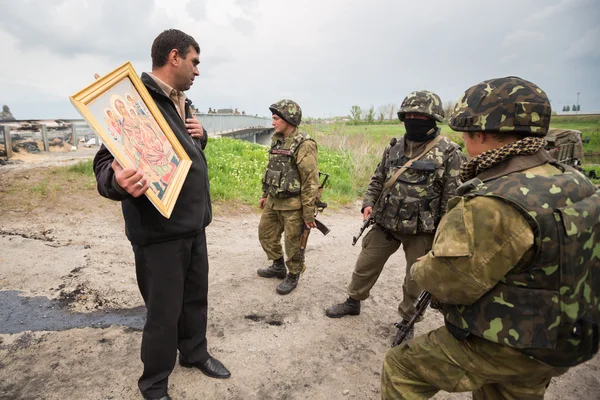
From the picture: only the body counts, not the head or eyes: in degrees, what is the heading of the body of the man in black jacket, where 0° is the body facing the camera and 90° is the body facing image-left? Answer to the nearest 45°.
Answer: approximately 315°

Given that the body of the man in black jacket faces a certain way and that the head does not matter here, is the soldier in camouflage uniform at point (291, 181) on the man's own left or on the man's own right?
on the man's own left

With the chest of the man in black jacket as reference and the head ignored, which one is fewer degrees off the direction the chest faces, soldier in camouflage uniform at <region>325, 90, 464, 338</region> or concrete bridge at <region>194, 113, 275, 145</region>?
the soldier in camouflage uniform

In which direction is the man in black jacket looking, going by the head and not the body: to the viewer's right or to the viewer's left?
to the viewer's right

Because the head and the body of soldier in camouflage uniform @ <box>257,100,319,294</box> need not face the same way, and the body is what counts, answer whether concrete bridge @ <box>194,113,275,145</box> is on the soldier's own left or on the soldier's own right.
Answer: on the soldier's own right

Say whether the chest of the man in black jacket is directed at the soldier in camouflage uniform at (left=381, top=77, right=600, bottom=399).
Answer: yes

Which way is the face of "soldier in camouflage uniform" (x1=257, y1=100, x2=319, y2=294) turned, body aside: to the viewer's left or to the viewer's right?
to the viewer's left

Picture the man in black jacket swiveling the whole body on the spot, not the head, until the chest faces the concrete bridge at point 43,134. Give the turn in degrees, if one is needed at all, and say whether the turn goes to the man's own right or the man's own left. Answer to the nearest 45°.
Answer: approximately 135° to the man's own left

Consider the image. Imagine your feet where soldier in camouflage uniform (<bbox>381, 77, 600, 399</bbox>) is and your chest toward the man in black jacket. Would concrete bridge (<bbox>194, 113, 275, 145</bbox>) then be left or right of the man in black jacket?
right

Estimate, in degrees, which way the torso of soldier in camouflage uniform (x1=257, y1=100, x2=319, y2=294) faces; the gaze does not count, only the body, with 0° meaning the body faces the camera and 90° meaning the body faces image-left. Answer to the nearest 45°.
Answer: approximately 45°

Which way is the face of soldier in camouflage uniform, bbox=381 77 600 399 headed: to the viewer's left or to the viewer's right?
to the viewer's left

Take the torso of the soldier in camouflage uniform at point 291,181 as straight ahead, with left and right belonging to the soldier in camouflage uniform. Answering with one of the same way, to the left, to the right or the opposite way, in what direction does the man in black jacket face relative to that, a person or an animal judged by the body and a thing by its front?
to the left
